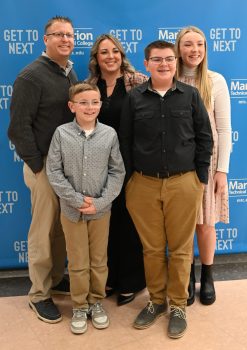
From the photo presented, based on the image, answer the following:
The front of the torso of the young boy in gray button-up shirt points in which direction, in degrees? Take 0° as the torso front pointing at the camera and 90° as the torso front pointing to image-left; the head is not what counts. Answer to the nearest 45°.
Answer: approximately 0°
